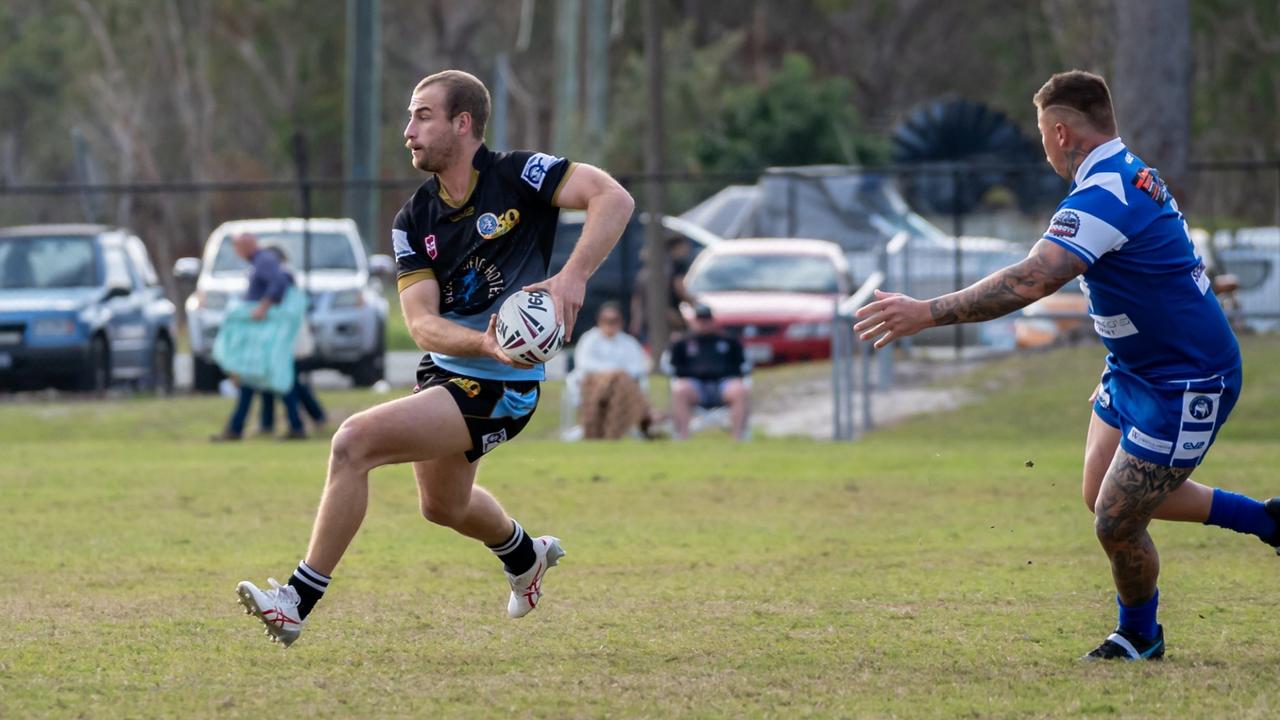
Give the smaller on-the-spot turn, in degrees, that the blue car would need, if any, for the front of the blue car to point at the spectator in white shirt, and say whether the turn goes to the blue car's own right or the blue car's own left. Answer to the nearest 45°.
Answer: approximately 90° to the blue car's own left

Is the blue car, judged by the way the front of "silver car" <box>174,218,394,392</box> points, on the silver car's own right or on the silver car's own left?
on the silver car's own right

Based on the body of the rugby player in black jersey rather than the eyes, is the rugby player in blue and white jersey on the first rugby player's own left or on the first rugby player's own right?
on the first rugby player's own left

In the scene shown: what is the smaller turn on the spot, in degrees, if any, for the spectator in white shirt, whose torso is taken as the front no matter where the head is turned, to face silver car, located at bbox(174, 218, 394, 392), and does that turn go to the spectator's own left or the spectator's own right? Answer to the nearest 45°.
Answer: approximately 135° to the spectator's own right

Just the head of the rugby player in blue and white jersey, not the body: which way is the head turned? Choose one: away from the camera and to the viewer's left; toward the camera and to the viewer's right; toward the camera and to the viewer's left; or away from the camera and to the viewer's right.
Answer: away from the camera and to the viewer's left

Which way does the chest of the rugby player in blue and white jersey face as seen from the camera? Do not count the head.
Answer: to the viewer's left

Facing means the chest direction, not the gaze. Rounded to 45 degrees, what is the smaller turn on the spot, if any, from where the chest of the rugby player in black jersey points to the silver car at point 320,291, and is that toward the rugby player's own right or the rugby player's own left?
approximately 135° to the rugby player's own right

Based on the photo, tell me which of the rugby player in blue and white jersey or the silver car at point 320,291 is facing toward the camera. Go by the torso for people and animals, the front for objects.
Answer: the silver car

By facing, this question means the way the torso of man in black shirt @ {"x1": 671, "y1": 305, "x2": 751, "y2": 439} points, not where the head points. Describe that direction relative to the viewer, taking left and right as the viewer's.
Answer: facing the viewer

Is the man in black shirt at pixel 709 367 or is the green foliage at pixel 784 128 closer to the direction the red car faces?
the man in black shirt

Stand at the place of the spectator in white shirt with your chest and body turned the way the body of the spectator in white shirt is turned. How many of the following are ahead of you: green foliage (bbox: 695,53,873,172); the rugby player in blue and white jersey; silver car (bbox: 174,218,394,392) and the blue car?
1

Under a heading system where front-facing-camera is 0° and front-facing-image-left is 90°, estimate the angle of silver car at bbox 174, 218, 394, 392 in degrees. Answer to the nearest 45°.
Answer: approximately 0°

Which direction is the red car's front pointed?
toward the camera
